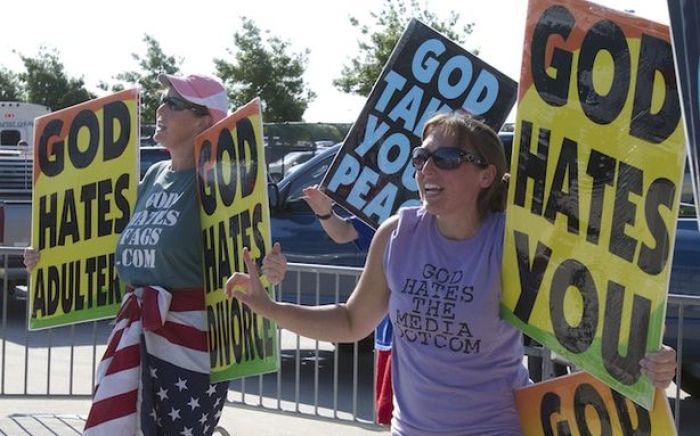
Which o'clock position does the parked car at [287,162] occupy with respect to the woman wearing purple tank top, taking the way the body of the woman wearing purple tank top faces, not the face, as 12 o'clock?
The parked car is roughly at 4 o'clock from the woman wearing purple tank top.

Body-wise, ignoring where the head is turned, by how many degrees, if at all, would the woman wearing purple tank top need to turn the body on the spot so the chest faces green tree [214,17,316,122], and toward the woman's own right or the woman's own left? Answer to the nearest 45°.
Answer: approximately 135° to the woman's own right

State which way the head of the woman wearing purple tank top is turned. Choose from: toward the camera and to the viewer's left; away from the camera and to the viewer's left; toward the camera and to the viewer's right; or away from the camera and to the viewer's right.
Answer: toward the camera and to the viewer's left

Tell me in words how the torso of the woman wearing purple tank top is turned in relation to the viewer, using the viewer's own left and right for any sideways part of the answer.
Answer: facing the viewer and to the left of the viewer
